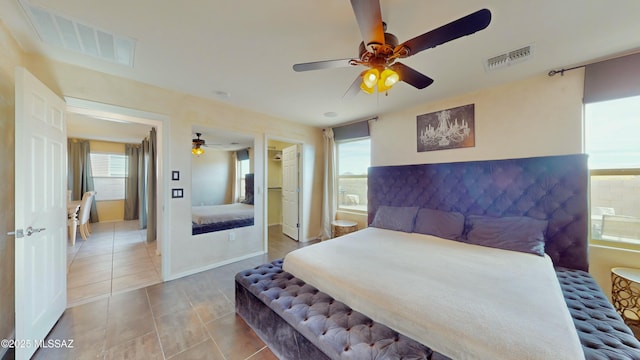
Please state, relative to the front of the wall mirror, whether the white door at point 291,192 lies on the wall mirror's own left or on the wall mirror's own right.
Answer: on the wall mirror's own left

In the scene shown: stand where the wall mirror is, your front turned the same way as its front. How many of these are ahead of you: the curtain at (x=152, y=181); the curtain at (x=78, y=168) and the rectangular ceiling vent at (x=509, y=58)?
1

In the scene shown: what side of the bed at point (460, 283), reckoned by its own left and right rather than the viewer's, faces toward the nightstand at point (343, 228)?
right

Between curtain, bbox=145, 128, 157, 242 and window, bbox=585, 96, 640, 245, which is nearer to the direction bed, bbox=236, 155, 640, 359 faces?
the curtain

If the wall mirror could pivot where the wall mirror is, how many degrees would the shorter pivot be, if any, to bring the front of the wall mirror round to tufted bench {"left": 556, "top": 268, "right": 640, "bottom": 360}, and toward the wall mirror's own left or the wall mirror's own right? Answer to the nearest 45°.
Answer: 0° — it already faces it

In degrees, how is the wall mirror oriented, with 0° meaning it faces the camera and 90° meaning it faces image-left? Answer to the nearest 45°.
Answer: approximately 315°

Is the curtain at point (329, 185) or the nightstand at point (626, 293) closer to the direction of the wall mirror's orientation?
the nightstand

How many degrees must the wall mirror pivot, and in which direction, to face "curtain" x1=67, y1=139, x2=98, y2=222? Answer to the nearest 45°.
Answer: approximately 180°

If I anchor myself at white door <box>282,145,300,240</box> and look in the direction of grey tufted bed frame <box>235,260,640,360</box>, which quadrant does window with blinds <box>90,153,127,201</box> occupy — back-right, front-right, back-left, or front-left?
back-right
